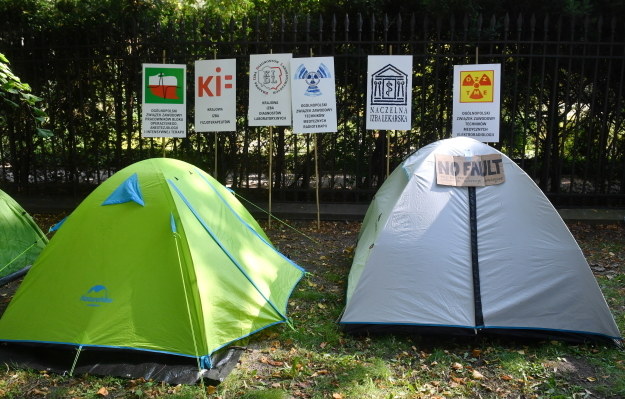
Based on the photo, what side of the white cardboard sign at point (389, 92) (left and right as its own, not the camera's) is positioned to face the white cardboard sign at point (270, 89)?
right

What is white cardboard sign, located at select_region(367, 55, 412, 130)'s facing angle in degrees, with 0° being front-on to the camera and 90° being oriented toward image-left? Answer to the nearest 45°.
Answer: approximately 0°

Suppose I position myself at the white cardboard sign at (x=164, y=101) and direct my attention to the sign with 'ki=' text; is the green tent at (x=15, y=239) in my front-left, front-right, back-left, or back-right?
back-right
